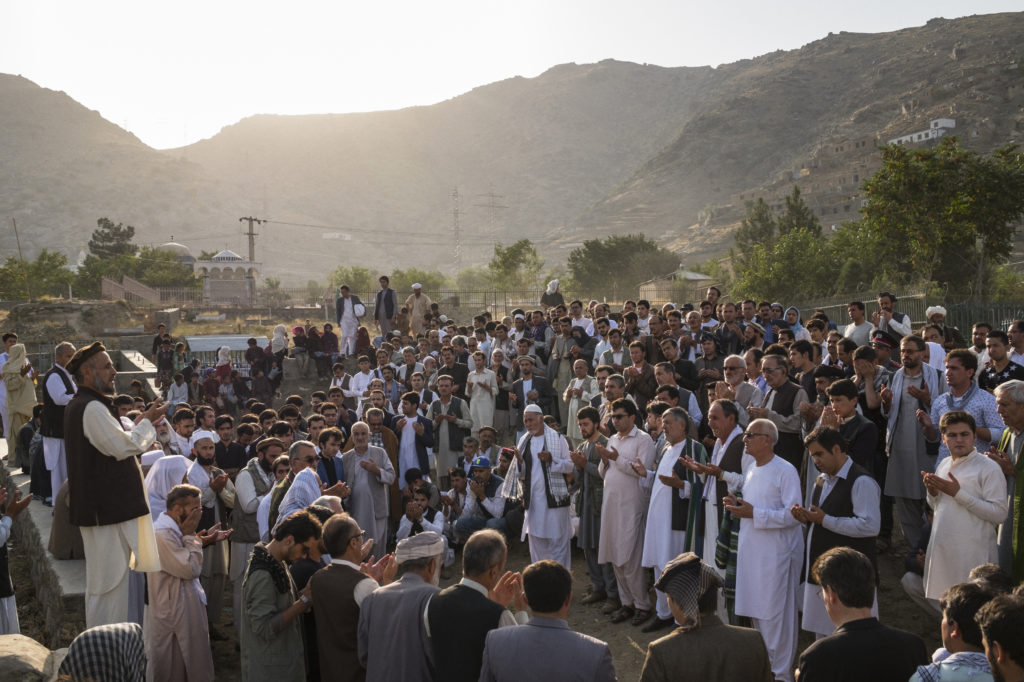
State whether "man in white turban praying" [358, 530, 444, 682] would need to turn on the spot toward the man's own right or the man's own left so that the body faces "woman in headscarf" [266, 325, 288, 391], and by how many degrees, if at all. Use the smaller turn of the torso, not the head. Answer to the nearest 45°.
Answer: approximately 45° to the man's own left

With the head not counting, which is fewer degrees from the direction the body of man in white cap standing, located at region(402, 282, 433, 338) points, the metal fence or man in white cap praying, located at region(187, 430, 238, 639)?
the man in white cap praying

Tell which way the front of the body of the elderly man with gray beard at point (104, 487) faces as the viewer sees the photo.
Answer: to the viewer's right

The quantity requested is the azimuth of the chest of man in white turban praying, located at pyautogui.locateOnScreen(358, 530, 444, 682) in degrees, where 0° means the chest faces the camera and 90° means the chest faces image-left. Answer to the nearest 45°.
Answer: approximately 225°

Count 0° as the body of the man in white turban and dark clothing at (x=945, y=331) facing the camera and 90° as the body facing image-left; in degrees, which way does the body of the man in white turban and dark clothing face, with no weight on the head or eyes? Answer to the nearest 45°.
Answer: approximately 45°

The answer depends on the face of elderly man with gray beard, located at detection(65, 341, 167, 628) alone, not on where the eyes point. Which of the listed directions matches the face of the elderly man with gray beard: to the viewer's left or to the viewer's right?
to the viewer's right

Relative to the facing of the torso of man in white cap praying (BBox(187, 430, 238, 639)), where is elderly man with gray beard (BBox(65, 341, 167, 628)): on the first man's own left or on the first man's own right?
on the first man's own right
